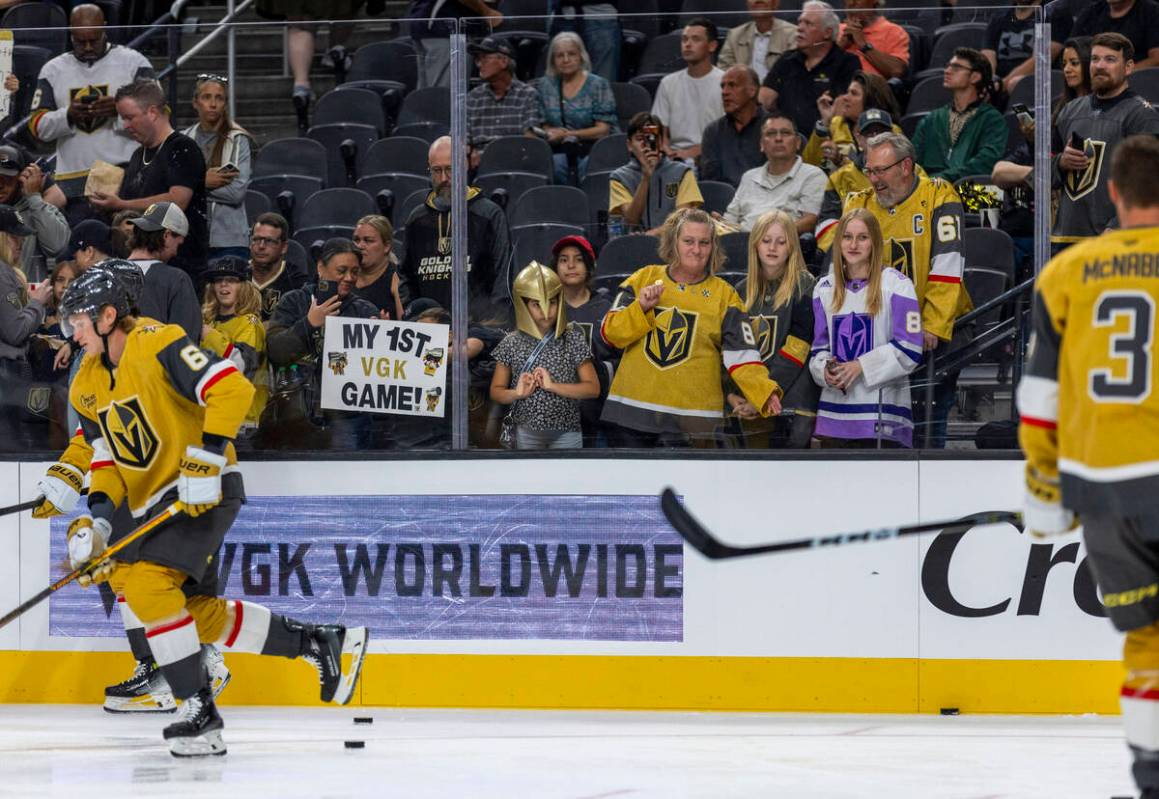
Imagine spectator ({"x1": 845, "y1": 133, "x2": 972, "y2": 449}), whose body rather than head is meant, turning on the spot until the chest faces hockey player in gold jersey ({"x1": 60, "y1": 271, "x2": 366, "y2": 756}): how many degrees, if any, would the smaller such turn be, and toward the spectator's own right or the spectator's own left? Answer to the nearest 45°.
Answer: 0° — they already face them

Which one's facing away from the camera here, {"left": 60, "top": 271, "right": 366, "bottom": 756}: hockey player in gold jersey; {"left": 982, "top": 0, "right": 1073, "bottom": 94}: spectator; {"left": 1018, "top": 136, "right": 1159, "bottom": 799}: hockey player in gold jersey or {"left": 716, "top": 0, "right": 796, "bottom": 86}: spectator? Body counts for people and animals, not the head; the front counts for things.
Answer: {"left": 1018, "top": 136, "right": 1159, "bottom": 799}: hockey player in gold jersey

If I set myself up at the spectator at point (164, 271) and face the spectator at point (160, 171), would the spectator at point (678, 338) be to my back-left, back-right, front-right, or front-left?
back-right

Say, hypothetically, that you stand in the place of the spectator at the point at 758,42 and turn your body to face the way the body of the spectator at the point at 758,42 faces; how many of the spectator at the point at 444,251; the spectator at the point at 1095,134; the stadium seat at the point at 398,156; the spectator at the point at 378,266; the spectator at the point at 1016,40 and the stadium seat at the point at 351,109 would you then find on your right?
4

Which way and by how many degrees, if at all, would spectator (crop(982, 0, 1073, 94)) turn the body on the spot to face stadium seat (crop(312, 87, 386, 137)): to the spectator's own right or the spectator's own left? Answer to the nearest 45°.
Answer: approximately 45° to the spectator's own right

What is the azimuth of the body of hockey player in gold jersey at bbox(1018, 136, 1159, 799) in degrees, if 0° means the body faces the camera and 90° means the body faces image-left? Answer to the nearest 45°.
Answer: approximately 180°
